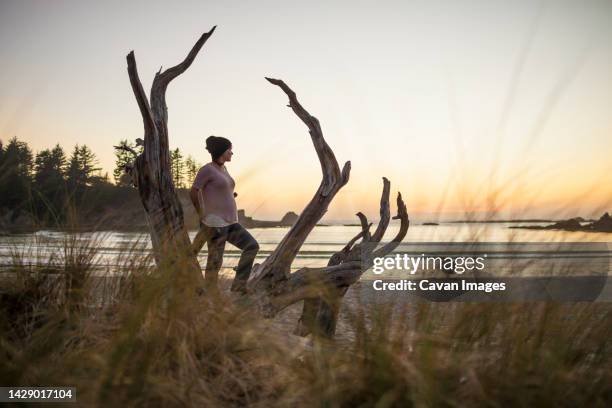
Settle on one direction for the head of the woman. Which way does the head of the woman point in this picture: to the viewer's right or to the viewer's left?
to the viewer's right

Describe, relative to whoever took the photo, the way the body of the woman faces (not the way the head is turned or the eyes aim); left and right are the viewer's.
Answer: facing the viewer and to the right of the viewer

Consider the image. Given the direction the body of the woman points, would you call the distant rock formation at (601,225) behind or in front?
in front

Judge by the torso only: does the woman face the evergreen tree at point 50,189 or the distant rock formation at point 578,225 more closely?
the distant rock formation

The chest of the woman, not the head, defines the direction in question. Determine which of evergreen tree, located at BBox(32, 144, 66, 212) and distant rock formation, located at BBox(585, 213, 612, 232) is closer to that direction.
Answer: the distant rock formation
